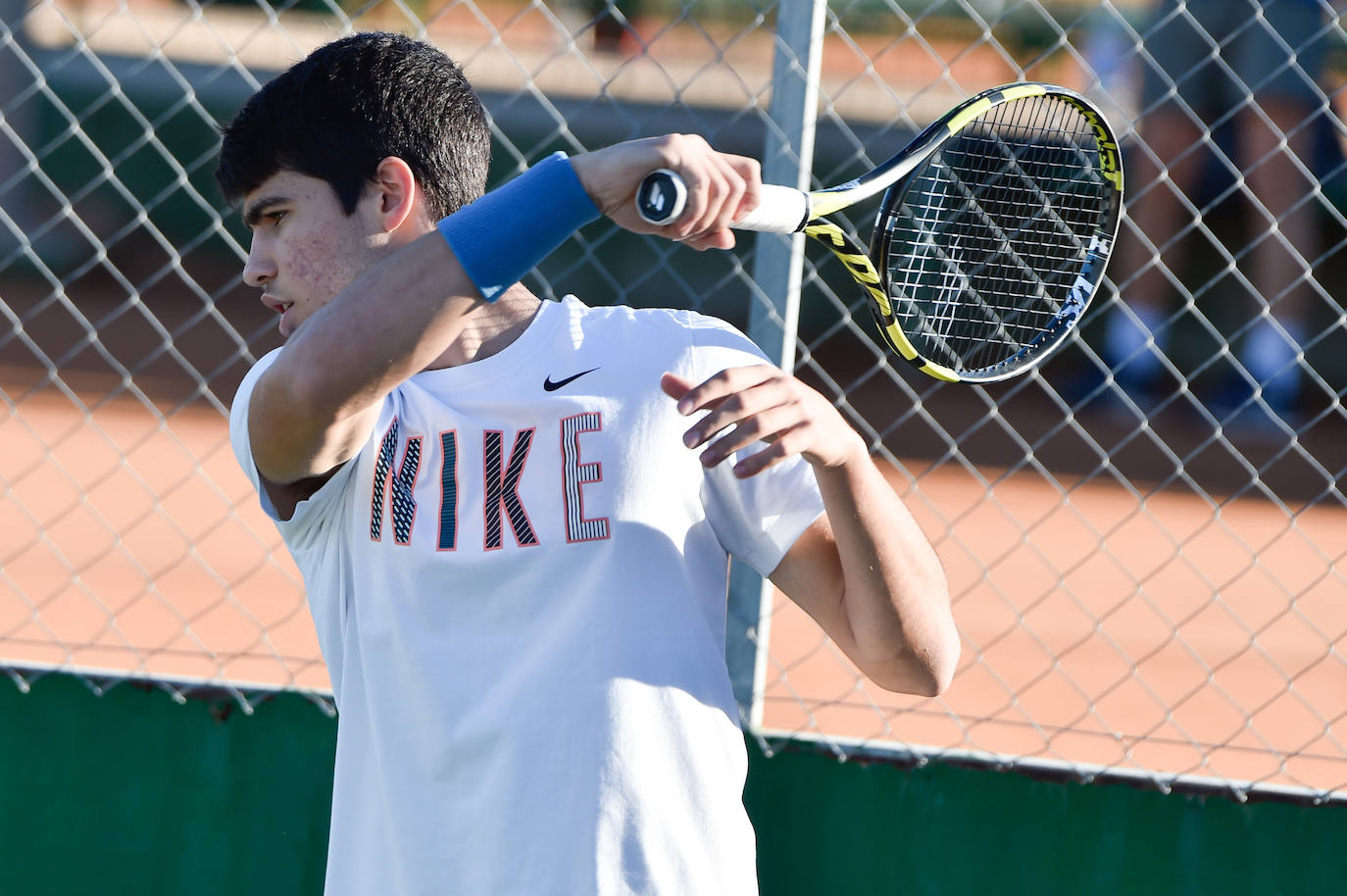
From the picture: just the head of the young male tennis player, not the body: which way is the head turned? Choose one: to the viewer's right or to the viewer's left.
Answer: to the viewer's left
